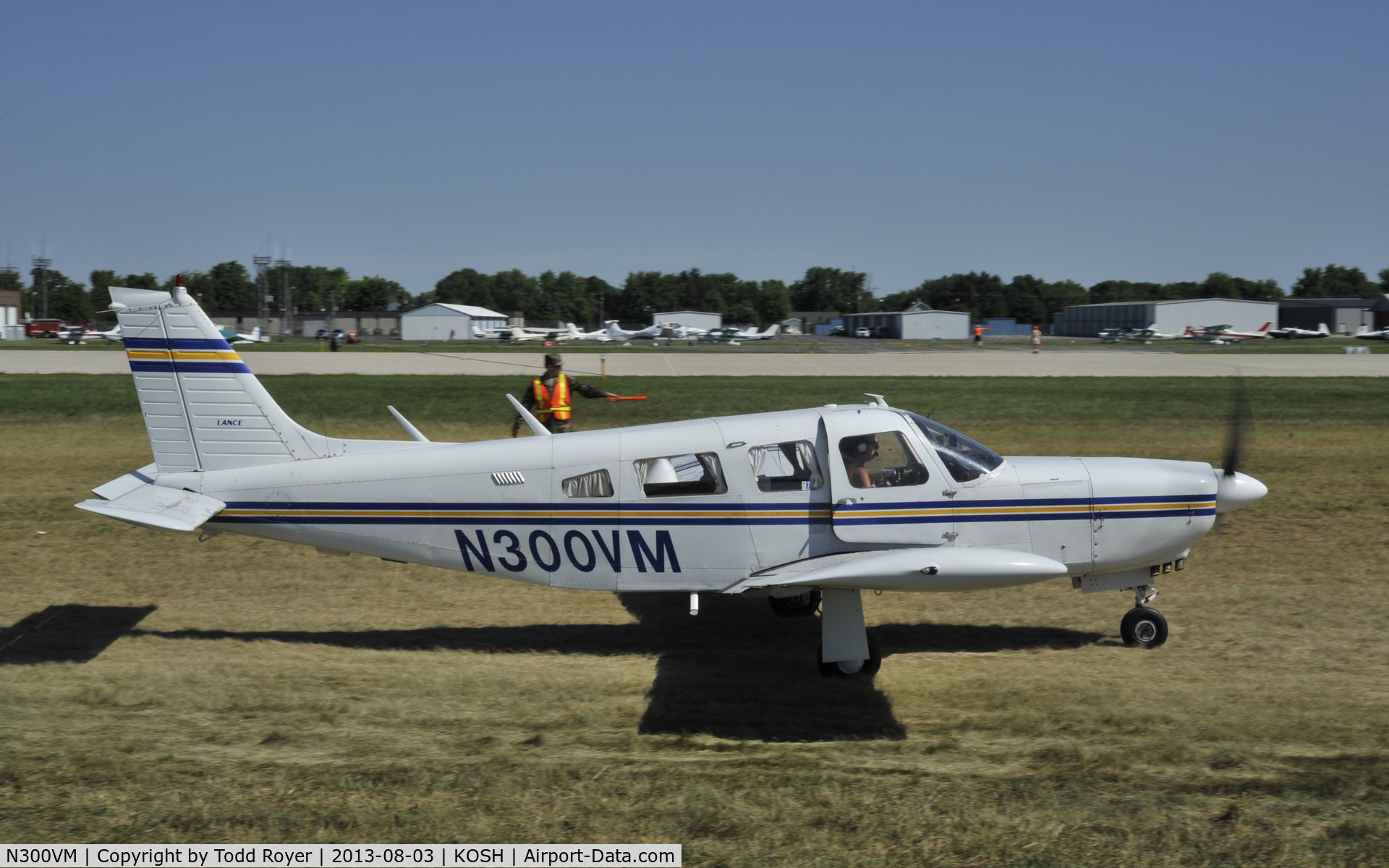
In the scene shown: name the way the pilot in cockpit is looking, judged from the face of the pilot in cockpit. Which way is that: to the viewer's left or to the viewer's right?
to the viewer's right

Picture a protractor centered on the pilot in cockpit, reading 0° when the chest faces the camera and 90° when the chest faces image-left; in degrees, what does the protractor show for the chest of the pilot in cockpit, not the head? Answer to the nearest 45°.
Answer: approximately 270°

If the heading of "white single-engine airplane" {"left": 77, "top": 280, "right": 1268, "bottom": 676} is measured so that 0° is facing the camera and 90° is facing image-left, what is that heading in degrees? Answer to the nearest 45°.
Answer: approximately 270°
